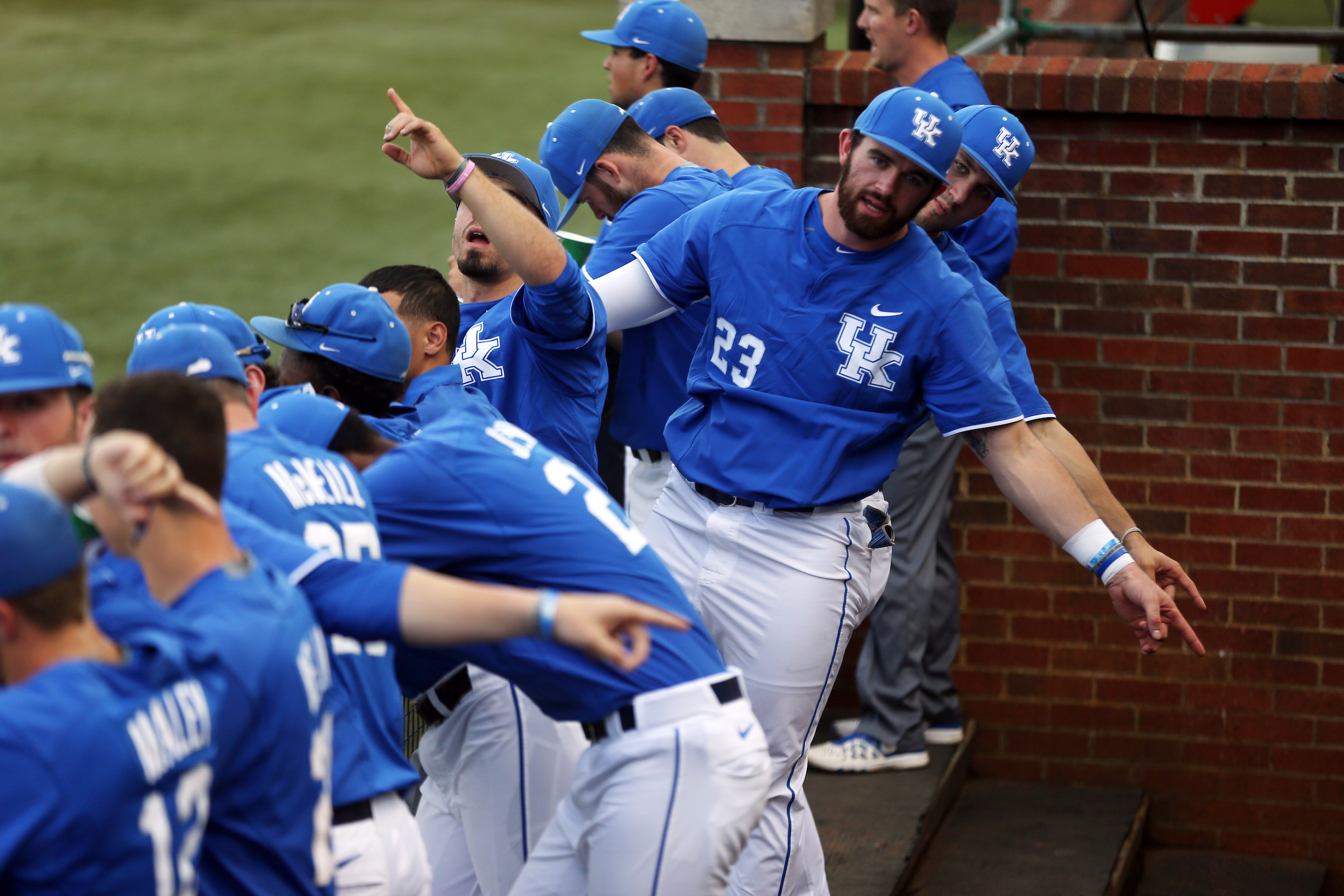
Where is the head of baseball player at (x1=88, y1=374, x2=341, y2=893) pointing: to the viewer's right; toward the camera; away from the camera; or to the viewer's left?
away from the camera

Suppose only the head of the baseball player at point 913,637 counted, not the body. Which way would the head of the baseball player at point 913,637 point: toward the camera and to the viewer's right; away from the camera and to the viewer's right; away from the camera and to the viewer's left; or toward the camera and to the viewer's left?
toward the camera and to the viewer's left

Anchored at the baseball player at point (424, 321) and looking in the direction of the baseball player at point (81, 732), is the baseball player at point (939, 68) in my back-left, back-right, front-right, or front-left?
back-left

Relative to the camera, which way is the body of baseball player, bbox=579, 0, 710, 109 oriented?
to the viewer's left

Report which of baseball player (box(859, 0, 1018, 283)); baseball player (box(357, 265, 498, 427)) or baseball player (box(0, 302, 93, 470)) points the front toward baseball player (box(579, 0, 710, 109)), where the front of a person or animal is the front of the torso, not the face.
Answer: baseball player (box(859, 0, 1018, 283))

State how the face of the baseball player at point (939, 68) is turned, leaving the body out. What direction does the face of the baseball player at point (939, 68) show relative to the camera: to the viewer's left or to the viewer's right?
to the viewer's left

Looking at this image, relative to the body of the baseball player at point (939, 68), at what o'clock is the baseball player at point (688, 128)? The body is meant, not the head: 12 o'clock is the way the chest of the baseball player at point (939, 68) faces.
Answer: the baseball player at point (688, 128) is roughly at 11 o'clock from the baseball player at point (939, 68).
